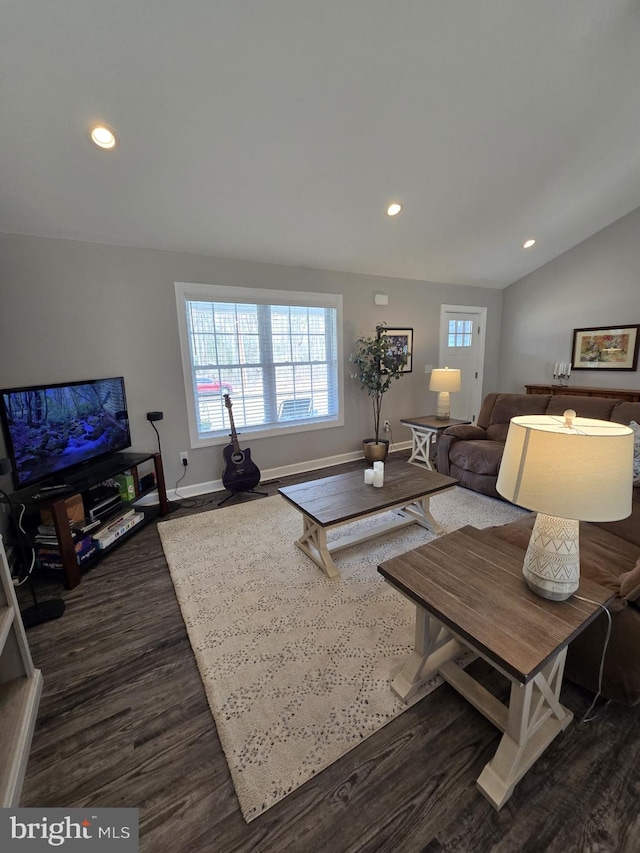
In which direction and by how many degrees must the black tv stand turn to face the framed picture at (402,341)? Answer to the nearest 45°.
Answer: approximately 45° to its left

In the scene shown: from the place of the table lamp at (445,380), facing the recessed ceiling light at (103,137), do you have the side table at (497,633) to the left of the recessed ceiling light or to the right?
left

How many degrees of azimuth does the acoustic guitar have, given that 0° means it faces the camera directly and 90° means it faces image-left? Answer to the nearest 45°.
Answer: approximately 0°

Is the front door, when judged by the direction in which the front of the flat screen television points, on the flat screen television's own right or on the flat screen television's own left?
on the flat screen television's own left

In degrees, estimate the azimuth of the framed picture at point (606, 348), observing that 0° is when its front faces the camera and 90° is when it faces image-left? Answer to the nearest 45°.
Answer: approximately 45°

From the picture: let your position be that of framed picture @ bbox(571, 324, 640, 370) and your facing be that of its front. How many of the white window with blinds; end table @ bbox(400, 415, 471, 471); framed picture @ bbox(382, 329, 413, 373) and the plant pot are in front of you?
4

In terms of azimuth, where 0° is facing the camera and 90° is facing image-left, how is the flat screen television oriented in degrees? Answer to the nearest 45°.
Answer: approximately 315°

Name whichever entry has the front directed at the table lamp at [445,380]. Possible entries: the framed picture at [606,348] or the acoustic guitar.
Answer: the framed picture

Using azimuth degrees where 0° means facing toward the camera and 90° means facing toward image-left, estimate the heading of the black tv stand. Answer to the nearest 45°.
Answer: approximately 315°
